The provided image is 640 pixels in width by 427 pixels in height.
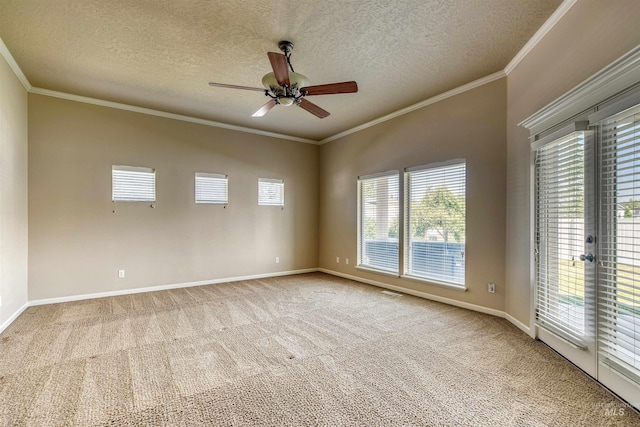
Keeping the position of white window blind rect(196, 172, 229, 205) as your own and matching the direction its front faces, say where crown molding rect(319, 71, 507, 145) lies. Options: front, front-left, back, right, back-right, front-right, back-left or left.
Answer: front-left

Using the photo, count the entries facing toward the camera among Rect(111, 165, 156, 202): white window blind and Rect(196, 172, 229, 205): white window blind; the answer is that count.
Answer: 2

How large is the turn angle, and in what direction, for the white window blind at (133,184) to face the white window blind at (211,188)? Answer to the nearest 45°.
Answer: approximately 90° to its left

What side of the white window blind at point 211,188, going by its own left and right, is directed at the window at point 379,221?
left

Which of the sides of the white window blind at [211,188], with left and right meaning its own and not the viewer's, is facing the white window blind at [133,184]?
right

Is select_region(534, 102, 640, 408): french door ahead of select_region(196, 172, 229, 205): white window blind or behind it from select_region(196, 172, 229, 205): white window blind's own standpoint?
ahead

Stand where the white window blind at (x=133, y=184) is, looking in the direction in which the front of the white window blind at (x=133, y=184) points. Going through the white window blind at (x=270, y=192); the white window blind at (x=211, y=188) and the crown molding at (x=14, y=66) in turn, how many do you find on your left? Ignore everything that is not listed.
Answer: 2

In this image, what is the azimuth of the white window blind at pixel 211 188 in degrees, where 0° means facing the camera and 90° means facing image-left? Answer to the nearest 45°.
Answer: approximately 0°

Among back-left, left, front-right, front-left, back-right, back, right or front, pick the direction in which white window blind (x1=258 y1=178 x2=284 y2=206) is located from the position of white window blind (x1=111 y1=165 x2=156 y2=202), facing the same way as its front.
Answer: left

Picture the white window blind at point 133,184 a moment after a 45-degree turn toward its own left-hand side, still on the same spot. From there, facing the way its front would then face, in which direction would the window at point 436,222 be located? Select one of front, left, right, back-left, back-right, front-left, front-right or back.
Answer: front

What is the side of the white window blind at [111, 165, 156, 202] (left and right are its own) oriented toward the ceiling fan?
front

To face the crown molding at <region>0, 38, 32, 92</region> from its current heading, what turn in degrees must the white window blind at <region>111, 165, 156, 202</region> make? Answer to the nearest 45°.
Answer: approximately 45° to its right
